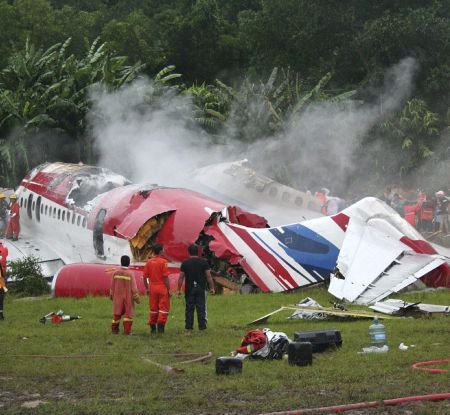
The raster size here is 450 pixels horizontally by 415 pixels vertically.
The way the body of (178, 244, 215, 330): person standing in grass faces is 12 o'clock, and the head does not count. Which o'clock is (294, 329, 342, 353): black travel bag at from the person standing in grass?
The black travel bag is roughly at 5 o'clock from the person standing in grass.

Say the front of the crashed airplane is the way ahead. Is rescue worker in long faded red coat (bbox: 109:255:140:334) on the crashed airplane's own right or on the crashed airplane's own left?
on the crashed airplane's own left

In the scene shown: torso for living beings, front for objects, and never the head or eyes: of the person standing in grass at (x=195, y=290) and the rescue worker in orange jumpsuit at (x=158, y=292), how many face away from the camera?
2

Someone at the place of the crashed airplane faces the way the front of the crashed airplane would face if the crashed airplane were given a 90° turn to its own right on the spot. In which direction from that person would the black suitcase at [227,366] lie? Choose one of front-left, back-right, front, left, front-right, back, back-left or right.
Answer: back-right

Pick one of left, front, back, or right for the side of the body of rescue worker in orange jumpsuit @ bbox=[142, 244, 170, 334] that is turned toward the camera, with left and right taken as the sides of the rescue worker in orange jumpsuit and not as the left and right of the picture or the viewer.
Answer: back

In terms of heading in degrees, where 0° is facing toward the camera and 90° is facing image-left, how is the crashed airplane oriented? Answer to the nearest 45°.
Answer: approximately 135°

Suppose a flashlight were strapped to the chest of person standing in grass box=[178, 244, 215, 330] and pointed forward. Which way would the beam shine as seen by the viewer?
away from the camera

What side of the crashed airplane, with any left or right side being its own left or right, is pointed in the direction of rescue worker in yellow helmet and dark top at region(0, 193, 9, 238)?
front

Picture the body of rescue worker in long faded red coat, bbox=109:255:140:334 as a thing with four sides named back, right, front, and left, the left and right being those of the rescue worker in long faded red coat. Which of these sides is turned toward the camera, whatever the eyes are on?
back

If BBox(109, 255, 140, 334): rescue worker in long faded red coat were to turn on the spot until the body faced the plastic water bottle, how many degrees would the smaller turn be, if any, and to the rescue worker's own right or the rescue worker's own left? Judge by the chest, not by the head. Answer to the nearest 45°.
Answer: approximately 135° to the rescue worker's own right
